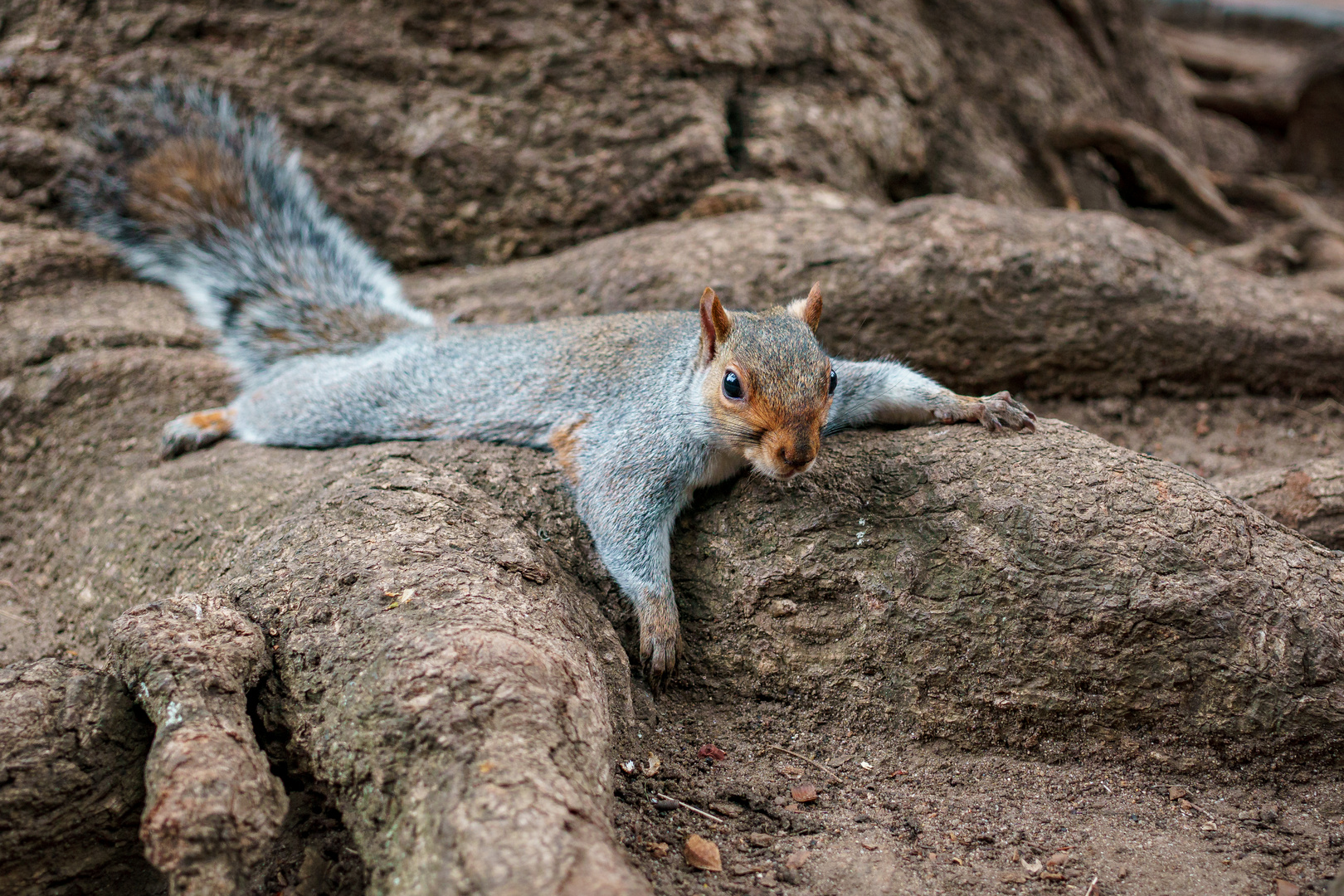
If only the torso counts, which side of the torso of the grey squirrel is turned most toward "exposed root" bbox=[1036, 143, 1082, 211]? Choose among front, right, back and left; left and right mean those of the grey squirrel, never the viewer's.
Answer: left

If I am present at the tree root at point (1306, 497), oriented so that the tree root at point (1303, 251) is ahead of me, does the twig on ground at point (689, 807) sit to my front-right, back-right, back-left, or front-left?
back-left

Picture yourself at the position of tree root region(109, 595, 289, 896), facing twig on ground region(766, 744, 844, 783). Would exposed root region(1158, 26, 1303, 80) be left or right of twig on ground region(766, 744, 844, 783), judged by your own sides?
left

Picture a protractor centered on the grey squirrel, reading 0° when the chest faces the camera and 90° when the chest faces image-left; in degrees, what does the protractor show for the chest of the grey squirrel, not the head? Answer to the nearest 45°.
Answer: approximately 315°

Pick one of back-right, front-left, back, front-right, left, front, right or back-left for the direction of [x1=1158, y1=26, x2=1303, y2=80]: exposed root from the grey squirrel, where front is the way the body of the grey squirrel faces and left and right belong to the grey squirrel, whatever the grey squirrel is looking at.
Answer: left

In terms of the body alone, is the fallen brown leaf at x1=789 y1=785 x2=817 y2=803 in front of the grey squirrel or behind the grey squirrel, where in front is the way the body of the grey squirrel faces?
in front

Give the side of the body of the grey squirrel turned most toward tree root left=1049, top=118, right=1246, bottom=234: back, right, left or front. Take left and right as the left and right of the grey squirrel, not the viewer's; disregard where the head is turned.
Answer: left

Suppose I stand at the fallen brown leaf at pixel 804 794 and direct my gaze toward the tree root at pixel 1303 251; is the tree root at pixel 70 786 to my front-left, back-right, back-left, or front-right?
back-left

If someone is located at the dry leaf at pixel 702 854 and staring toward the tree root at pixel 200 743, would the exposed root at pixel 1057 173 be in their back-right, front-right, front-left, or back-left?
back-right
